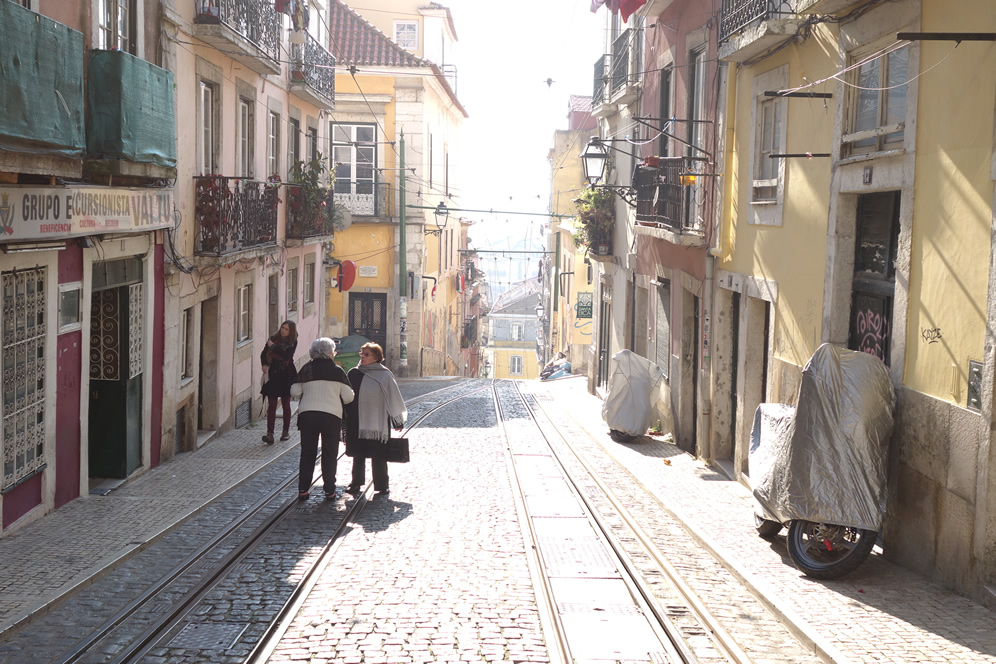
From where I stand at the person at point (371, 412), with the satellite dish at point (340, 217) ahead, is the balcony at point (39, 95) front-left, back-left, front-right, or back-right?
back-left

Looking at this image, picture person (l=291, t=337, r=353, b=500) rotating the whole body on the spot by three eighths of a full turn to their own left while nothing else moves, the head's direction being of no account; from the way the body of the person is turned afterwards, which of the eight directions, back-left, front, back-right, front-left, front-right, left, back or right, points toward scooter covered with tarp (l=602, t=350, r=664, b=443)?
back

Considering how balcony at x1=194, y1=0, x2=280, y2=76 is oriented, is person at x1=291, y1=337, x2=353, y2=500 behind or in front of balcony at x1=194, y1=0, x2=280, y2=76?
in front

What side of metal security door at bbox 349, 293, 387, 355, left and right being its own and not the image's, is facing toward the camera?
front

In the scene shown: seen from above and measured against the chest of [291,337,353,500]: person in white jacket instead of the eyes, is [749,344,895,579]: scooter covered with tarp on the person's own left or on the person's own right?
on the person's own right

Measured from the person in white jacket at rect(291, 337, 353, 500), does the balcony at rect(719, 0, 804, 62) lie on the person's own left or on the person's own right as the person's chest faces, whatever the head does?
on the person's own right

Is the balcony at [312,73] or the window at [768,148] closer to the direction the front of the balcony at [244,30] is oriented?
the window

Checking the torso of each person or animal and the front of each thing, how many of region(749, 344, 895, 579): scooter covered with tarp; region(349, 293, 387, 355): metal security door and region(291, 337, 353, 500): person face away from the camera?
1

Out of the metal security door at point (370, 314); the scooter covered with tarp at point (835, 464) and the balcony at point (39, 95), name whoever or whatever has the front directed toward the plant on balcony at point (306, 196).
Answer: the metal security door

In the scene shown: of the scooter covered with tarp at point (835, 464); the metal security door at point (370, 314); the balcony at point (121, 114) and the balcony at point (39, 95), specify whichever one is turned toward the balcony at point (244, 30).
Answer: the metal security door

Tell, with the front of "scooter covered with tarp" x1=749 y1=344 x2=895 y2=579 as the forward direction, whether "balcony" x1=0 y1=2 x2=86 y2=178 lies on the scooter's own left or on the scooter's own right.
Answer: on the scooter's own right

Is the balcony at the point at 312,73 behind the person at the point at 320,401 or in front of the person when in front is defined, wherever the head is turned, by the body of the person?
in front

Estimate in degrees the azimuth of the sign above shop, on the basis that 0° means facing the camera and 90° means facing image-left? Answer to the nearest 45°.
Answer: approximately 315°

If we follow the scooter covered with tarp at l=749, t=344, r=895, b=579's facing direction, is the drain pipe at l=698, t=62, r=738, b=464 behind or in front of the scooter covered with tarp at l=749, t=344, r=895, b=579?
behind

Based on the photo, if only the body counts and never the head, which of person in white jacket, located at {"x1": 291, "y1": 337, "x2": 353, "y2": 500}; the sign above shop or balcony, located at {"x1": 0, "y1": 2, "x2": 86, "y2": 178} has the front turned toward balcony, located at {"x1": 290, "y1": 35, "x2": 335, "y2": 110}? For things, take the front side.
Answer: the person in white jacket

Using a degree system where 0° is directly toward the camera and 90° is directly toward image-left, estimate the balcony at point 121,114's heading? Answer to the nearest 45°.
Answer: approximately 315°
